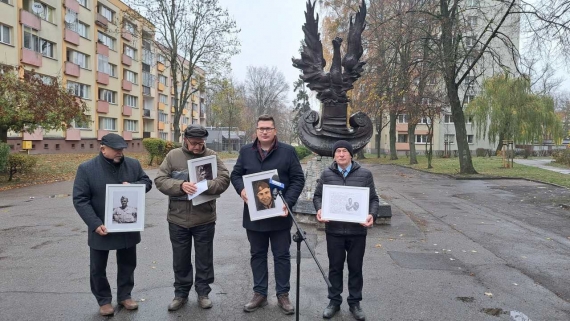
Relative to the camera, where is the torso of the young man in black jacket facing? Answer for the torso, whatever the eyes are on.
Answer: toward the camera

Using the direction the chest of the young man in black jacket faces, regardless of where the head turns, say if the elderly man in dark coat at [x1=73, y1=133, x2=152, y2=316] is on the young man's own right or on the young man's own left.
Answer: on the young man's own right

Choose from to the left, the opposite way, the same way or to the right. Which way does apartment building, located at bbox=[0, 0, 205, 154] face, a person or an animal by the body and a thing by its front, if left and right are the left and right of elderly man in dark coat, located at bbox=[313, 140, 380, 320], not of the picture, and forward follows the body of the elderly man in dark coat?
to the left

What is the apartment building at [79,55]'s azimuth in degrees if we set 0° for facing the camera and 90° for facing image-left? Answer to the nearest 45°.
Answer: approximately 315°

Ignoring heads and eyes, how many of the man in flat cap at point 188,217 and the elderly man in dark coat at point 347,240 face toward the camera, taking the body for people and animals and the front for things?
2

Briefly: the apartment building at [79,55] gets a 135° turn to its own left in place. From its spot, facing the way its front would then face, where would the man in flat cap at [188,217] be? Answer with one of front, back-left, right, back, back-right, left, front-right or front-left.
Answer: back

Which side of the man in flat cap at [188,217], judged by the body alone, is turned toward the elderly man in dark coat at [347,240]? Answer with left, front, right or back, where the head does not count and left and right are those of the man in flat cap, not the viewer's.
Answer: left

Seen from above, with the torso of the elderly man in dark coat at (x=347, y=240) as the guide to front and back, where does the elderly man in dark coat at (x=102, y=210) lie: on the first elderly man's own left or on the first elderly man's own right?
on the first elderly man's own right

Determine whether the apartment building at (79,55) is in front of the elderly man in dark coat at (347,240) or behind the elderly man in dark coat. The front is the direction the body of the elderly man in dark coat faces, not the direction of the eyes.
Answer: behind

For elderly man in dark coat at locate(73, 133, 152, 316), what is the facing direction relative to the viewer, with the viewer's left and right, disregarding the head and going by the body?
facing the viewer and to the right of the viewer

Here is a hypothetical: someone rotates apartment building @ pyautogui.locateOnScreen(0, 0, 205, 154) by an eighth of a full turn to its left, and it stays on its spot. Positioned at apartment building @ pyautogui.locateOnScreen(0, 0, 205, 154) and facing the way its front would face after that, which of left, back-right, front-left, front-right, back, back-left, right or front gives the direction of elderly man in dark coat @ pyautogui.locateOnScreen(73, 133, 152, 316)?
right

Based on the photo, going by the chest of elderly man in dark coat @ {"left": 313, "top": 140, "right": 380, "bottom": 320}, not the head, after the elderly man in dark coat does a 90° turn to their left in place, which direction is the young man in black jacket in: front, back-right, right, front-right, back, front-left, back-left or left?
back

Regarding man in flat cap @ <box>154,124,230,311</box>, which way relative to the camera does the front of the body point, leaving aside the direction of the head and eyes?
toward the camera

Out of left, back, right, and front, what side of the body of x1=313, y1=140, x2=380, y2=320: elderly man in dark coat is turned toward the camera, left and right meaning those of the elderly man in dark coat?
front

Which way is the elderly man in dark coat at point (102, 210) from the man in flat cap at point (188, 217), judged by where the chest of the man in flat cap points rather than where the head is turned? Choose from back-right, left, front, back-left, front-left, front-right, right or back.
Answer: right

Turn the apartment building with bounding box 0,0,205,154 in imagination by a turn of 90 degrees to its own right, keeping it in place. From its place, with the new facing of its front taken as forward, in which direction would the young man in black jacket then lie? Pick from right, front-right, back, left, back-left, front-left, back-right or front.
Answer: front-left
